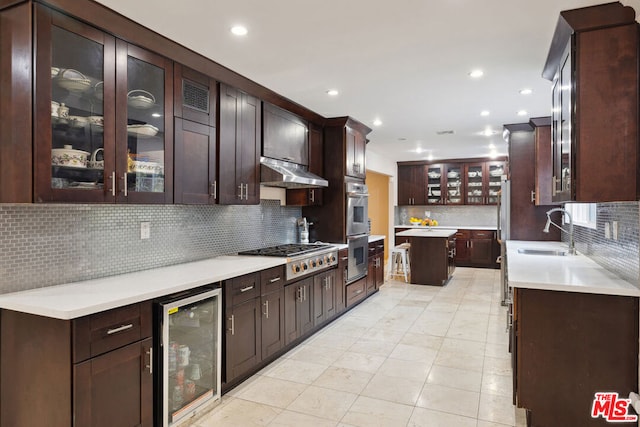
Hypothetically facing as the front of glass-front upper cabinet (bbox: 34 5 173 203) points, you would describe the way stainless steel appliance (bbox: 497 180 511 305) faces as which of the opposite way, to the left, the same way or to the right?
the opposite way

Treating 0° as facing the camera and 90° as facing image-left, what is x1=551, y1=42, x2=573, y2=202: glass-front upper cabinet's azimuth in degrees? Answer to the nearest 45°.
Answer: approximately 90°

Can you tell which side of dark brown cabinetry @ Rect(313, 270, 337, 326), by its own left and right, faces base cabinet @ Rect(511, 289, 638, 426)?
front

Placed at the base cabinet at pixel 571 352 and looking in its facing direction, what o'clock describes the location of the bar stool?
The bar stool is roughly at 2 o'clock from the base cabinet.

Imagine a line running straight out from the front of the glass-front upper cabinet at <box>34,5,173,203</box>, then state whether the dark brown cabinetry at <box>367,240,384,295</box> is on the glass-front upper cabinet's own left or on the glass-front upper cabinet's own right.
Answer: on the glass-front upper cabinet's own left

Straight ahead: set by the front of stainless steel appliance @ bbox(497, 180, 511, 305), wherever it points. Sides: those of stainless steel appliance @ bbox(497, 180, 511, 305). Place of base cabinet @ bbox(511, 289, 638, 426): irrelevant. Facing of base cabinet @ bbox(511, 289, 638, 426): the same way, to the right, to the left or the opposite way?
the same way

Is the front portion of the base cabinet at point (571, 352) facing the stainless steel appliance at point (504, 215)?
no

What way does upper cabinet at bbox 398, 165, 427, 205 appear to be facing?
toward the camera

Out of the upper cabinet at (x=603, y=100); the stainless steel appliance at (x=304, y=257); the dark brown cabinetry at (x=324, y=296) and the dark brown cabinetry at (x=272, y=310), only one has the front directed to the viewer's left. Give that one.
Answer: the upper cabinet

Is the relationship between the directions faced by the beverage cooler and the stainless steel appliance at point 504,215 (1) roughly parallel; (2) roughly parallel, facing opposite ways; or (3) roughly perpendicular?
roughly parallel, facing opposite ways

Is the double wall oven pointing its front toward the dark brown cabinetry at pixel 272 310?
no

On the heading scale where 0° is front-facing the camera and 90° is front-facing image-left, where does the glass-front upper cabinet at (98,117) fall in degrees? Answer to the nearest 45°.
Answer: approximately 315°

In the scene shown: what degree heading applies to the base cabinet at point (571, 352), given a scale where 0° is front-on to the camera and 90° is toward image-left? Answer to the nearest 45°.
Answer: approximately 90°

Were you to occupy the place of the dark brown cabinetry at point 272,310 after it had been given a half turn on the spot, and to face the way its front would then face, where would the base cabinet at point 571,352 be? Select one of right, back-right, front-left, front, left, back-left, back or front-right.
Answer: back

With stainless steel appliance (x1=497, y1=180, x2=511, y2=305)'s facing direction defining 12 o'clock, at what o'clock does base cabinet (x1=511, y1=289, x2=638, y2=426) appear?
The base cabinet is roughly at 9 o'clock from the stainless steel appliance.

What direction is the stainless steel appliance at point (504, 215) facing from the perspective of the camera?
to the viewer's left

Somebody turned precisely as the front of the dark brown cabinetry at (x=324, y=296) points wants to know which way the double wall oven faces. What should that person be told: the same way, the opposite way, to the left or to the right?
the same way

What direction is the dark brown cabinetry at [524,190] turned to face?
to the viewer's left
